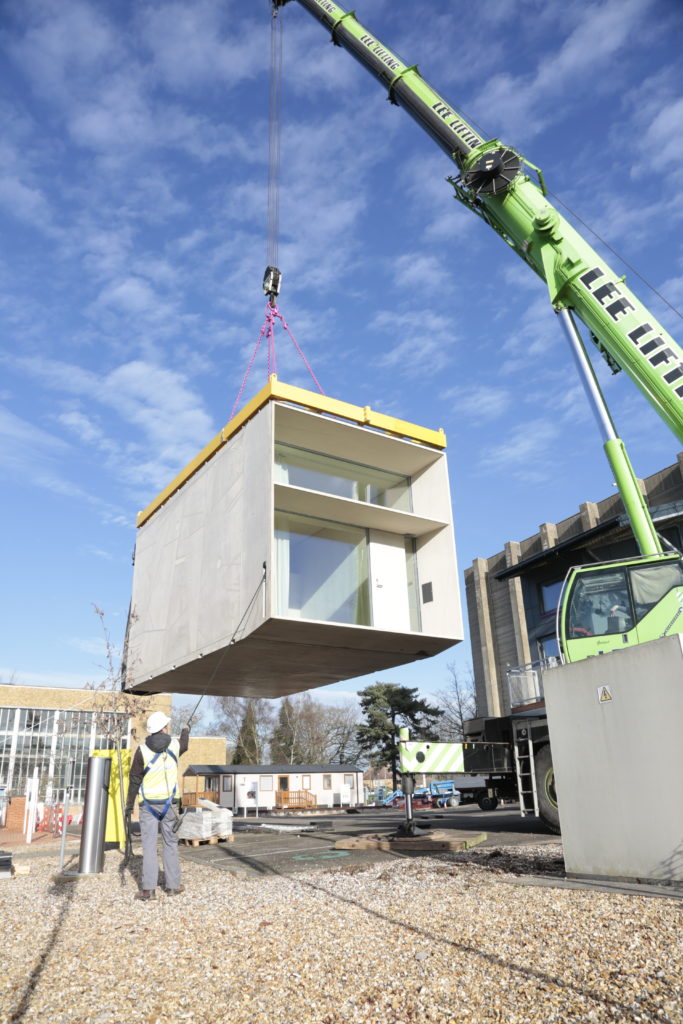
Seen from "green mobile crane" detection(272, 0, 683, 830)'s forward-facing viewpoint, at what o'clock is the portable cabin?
The portable cabin is roughly at 2 o'clock from the green mobile crane.

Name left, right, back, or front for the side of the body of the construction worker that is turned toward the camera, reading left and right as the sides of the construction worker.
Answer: back

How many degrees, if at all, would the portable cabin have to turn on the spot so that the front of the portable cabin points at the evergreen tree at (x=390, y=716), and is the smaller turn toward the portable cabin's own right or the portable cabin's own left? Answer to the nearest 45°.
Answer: approximately 135° to the portable cabin's own left

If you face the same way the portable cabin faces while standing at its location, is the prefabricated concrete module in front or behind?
in front

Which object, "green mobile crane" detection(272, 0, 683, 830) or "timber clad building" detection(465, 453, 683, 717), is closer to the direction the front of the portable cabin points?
the green mobile crane

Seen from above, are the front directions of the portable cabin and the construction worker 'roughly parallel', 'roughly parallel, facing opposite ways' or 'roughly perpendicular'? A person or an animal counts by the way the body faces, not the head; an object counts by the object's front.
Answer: roughly parallel, facing opposite ways

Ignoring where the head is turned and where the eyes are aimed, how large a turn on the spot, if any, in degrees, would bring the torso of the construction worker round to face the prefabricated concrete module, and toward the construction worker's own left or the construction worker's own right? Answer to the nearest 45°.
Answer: approximately 45° to the construction worker's own right

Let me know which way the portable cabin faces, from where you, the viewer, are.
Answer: facing the viewer

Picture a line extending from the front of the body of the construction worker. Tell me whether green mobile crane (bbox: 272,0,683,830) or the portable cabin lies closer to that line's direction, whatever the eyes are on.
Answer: the portable cabin

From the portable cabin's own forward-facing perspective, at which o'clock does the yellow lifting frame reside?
The yellow lifting frame is roughly at 12 o'clock from the portable cabin.

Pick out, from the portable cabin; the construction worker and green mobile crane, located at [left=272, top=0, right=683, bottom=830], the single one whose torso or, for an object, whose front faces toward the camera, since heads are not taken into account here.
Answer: the portable cabin

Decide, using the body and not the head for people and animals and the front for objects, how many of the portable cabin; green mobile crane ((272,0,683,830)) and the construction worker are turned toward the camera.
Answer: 1

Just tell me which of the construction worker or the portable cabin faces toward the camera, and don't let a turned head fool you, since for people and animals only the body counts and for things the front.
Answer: the portable cabin

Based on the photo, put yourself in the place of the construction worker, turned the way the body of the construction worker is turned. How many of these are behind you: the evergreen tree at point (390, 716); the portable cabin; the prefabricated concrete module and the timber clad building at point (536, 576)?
0

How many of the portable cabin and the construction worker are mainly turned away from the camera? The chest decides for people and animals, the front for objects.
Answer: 1

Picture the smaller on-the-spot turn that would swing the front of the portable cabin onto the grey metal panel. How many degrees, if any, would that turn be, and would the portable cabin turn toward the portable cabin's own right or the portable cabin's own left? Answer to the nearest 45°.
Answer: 0° — it already faces it
